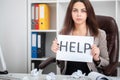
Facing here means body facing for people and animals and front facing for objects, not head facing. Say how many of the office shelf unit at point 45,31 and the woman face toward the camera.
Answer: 2

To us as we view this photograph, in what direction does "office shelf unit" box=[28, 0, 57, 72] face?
facing the viewer

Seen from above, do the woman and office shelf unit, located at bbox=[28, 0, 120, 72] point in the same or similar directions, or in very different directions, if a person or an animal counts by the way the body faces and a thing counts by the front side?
same or similar directions

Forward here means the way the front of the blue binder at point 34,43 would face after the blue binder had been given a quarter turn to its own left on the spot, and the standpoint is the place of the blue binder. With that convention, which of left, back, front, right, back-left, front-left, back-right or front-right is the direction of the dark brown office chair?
front-right

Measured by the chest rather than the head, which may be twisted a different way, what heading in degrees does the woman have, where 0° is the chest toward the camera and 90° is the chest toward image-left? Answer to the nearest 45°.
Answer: approximately 0°

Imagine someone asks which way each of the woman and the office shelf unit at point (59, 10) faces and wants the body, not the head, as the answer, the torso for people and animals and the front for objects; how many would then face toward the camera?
2

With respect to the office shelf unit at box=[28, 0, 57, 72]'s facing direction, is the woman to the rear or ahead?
ahead

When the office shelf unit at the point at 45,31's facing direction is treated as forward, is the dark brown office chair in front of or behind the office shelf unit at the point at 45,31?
in front

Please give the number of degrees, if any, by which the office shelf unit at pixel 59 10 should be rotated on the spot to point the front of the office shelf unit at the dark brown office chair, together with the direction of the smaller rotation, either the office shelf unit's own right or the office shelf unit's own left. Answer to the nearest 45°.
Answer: approximately 45° to the office shelf unit's own left

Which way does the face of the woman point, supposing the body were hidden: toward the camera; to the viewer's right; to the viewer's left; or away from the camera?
toward the camera

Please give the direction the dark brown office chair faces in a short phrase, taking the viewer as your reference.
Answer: facing the viewer and to the left of the viewer

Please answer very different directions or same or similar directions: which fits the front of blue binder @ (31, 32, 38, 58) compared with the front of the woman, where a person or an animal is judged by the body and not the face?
same or similar directions

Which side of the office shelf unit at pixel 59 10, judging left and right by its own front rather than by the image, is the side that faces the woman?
front

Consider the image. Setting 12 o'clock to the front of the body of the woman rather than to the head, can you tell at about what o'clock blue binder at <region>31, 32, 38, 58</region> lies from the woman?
The blue binder is roughly at 5 o'clock from the woman.

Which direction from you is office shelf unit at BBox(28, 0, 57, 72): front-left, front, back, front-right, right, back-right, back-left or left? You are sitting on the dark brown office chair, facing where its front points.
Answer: right
